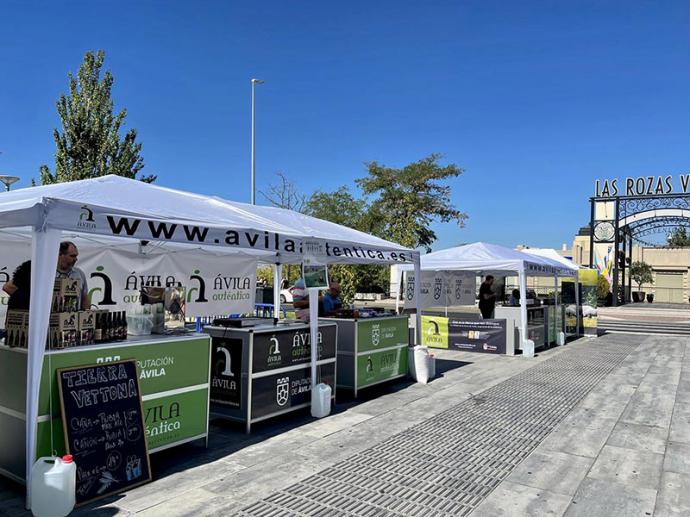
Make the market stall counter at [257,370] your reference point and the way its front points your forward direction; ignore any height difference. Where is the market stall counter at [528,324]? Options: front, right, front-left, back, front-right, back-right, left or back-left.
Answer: left

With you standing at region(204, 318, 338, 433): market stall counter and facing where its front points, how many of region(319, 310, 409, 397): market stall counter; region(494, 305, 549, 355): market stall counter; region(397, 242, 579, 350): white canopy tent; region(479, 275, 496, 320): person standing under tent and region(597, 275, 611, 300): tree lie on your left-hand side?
5

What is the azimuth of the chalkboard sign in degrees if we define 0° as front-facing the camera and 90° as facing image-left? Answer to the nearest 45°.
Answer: approximately 315°

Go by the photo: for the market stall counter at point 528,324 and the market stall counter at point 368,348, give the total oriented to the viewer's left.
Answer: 0

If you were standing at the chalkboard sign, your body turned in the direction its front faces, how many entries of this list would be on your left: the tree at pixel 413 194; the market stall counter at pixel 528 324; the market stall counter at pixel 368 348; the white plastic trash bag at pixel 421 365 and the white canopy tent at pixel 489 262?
5

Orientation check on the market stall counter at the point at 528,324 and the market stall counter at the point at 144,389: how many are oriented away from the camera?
0

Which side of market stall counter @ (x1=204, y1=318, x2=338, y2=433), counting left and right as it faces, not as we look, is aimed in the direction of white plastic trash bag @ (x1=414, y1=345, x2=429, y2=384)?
left

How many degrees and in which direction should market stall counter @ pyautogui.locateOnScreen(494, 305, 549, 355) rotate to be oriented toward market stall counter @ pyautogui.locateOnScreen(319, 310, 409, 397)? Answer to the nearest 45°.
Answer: approximately 45° to its right

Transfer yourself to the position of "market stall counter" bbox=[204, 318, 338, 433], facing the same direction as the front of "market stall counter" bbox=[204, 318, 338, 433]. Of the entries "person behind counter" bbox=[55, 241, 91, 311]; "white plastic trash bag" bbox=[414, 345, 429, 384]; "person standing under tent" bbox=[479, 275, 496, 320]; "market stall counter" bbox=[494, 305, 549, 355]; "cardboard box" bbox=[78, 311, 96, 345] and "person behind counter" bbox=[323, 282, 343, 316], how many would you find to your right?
2

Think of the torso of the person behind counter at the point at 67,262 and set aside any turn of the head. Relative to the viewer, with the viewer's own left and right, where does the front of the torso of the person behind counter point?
facing the viewer and to the right of the viewer

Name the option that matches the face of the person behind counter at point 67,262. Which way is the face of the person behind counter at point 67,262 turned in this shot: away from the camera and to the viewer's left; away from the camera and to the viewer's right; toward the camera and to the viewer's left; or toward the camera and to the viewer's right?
toward the camera and to the viewer's right

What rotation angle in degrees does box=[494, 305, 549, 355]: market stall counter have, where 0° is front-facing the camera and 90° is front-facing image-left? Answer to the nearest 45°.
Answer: approximately 315°

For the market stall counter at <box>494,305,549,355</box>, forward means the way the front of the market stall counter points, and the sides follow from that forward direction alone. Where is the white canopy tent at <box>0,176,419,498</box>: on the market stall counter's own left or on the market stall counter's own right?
on the market stall counter's own right

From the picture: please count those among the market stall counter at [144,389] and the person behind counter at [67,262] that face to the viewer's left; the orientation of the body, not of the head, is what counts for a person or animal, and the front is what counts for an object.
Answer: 0

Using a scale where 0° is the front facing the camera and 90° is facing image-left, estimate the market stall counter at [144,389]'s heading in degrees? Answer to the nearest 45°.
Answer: approximately 315°
